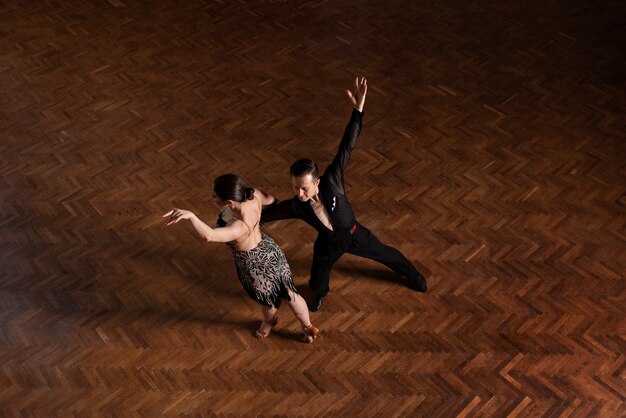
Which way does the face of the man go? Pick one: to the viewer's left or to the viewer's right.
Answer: to the viewer's left

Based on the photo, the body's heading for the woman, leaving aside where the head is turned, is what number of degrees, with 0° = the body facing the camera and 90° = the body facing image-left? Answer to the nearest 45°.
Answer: approximately 135°
